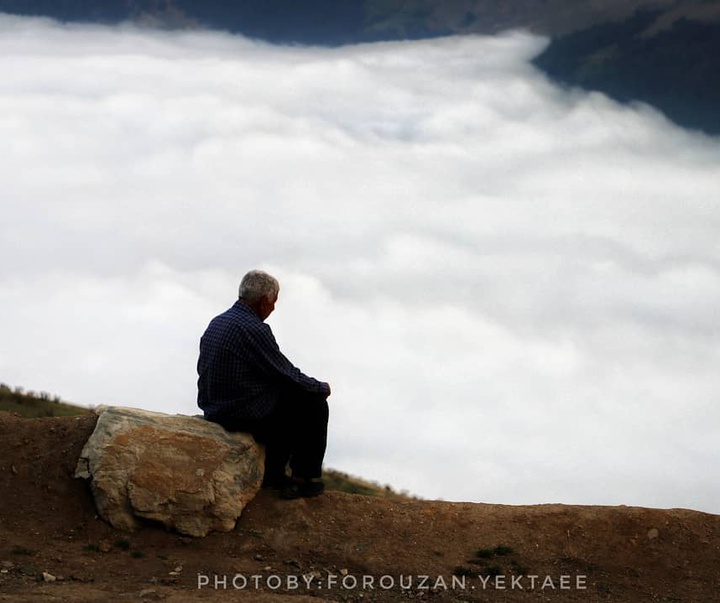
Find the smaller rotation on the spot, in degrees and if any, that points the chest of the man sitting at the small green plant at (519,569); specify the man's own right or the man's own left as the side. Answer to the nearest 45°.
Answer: approximately 45° to the man's own right

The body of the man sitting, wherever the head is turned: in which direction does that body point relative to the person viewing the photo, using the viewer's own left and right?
facing away from the viewer and to the right of the viewer

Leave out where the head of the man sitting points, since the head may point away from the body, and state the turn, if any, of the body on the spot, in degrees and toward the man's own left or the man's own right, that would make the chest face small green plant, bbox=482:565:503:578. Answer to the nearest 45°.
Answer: approximately 45° to the man's own right

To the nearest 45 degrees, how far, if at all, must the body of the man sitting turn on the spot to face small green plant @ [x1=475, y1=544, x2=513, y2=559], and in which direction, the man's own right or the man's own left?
approximately 45° to the man's own right
